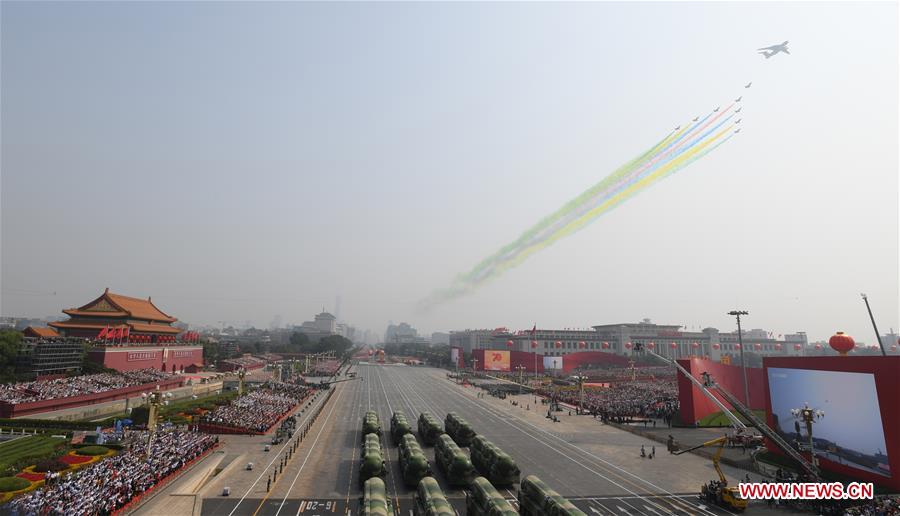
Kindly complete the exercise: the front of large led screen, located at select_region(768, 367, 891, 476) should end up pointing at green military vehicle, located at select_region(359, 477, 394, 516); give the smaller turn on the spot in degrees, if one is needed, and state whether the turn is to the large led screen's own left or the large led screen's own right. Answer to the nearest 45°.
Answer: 0° — it already faces it

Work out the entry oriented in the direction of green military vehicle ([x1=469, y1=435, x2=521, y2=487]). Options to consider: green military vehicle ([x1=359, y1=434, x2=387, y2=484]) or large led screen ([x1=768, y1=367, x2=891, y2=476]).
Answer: the large led screen

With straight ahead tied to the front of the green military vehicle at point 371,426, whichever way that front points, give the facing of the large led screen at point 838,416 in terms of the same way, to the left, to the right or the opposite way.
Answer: to the right

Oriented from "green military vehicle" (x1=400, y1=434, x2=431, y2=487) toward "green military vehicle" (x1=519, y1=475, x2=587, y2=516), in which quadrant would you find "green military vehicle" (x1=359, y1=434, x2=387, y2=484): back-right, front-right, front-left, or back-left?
back-right

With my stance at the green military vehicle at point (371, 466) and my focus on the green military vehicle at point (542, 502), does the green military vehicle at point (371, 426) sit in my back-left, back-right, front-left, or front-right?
back-left

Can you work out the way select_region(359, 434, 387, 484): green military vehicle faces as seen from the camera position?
facing the viewer

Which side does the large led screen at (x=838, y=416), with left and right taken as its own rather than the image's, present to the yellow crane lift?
front

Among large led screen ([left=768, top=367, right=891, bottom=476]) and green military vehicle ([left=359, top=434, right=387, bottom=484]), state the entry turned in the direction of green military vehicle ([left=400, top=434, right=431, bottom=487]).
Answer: the large led screen

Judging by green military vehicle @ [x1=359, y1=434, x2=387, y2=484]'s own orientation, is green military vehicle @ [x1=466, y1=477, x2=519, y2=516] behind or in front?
in front

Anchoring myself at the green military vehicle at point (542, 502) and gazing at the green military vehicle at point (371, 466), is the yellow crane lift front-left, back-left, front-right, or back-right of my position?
back-right

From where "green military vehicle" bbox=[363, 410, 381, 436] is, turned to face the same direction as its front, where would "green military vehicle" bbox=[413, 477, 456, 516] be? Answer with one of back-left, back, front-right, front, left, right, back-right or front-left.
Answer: front

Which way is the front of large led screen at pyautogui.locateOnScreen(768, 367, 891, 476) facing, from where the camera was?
facing the viewer and to the left of the viewer

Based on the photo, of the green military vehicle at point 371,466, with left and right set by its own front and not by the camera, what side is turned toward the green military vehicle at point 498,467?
left

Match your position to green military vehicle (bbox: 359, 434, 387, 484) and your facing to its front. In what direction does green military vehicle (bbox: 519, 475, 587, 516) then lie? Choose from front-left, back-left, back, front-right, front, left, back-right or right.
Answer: front-left

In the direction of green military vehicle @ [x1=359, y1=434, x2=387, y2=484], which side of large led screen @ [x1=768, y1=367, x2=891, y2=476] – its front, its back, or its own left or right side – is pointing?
front

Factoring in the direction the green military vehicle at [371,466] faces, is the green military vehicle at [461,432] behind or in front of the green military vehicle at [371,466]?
behind

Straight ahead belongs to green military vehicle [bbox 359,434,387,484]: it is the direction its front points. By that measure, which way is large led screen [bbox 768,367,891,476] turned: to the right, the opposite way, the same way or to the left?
to the right
